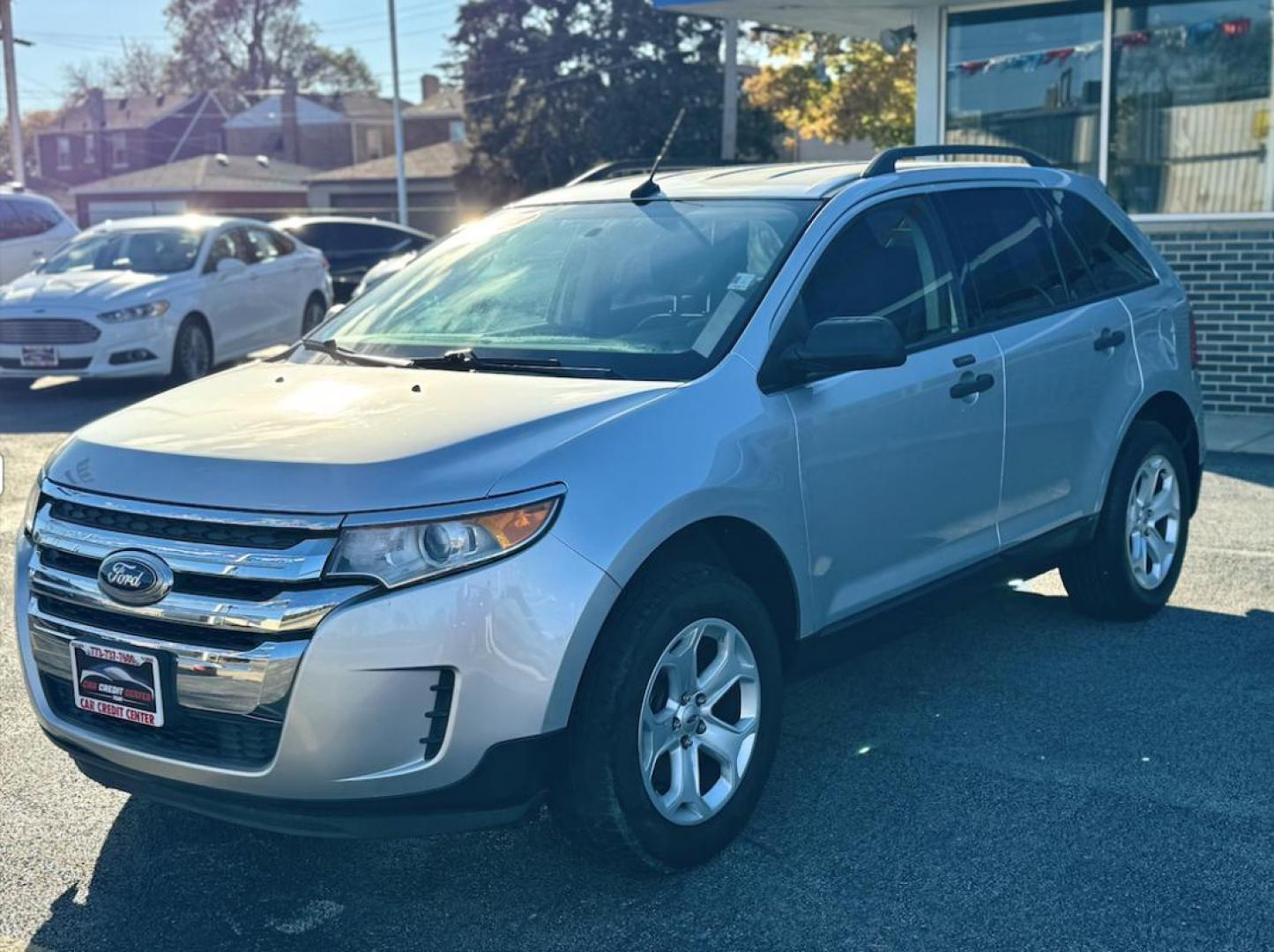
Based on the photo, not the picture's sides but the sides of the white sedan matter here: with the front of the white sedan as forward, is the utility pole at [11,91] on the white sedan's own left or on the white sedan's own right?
on the white sedan's own right

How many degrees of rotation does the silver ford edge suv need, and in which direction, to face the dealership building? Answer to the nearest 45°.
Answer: approximately 180°

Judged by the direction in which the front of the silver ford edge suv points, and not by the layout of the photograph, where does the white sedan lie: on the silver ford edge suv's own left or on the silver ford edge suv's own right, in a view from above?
on the silver ford edge suv's own right

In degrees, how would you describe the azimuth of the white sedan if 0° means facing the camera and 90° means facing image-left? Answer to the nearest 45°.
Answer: approximately 45°

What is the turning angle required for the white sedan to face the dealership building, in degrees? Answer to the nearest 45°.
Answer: approximately 90° to its left

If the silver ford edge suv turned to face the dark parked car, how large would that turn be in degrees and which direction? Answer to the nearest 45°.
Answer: approximately 135° to its right

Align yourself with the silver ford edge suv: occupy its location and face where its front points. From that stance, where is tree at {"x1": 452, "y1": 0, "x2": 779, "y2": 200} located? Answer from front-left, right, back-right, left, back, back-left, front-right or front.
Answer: back-right

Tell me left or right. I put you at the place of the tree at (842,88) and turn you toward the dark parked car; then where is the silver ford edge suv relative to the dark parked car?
left

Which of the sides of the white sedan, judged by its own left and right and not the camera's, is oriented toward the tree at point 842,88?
back

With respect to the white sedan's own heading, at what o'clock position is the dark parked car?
The dark parked car is roughly at 5 o'clock from the white sedan.

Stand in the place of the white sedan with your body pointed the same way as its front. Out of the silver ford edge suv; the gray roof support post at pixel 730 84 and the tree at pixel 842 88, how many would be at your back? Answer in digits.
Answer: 2
